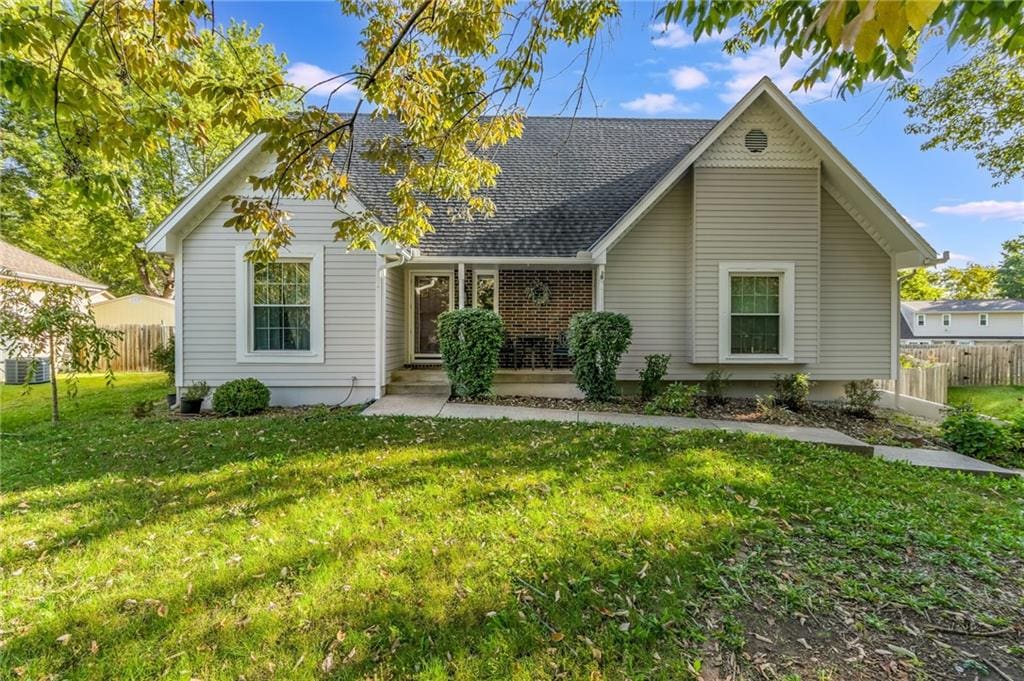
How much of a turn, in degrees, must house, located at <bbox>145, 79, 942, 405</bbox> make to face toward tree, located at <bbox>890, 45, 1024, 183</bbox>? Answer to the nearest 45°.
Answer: approximately 90° to its left

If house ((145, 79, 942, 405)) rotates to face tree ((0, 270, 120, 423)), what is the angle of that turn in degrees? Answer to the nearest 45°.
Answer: approximately 90° to its right

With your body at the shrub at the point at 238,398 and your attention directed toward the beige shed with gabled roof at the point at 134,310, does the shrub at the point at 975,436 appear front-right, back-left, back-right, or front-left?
back-right

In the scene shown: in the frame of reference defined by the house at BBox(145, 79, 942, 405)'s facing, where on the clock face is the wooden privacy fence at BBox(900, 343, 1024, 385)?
The wooden privacy fence is roughly at 8 o'clock from the house.

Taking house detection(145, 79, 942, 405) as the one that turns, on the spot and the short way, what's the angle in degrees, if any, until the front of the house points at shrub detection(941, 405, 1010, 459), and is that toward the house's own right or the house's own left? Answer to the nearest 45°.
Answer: approximately 45° to the house's own left

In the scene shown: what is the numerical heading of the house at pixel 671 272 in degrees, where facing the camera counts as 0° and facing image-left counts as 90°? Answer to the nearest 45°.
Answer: approximately 0°

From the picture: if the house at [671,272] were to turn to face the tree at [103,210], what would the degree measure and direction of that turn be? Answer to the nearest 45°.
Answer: approximately 135° to its right

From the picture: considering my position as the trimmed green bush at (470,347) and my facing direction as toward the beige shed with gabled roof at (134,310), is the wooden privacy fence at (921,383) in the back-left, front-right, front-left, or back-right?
back-right

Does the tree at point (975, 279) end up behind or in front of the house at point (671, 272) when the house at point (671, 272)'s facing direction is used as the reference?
behind

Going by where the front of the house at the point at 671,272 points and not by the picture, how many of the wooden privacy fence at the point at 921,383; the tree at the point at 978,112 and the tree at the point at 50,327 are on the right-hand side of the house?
1
